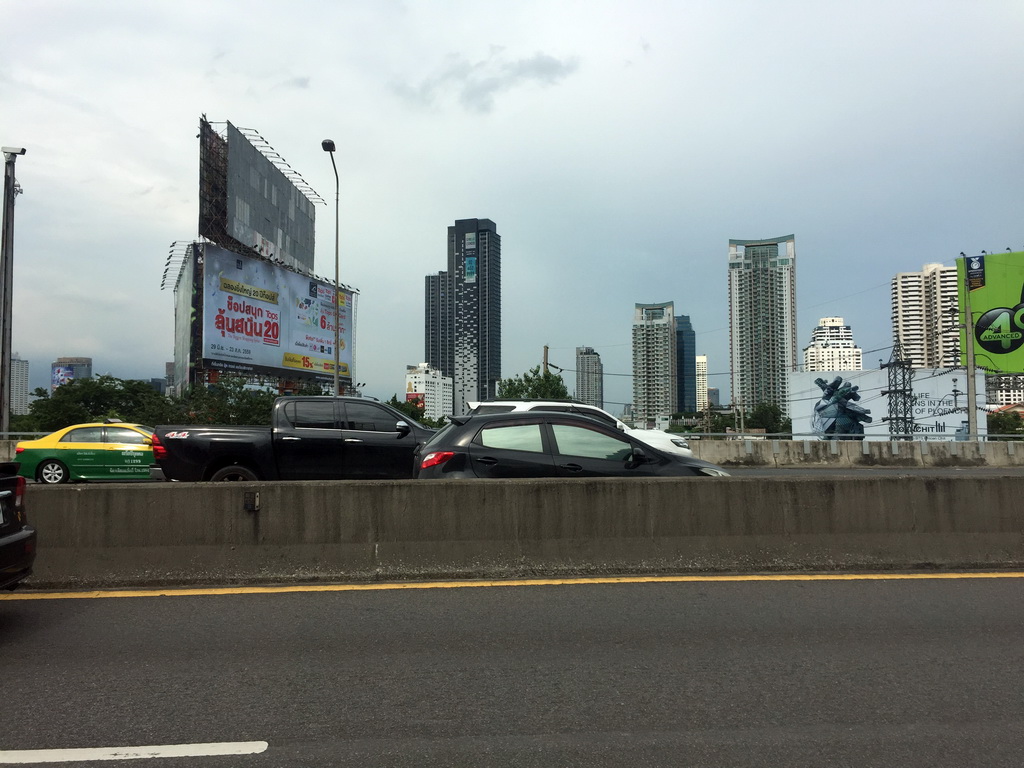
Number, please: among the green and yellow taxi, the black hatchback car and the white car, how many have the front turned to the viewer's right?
3

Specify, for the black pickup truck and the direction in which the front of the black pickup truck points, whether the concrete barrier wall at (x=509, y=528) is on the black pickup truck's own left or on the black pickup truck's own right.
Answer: on the black pickup truck's own right

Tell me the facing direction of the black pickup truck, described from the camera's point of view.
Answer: facing to the right of the viewer

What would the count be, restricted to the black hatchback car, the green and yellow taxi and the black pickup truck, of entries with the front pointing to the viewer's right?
3

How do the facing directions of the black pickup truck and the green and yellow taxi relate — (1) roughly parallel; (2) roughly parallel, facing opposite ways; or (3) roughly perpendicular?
roughly parallel

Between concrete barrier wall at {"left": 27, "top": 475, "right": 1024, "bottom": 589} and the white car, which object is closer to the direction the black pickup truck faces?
the white car

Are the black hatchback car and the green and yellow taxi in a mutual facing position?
no

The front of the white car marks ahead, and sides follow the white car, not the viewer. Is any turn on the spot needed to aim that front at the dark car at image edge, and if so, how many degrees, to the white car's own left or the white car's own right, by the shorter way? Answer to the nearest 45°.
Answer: approximately 90° to the white car's own right

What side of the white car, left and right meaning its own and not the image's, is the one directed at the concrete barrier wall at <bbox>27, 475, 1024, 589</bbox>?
right

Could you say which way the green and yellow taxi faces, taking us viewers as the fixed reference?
facing to the right of the viewer

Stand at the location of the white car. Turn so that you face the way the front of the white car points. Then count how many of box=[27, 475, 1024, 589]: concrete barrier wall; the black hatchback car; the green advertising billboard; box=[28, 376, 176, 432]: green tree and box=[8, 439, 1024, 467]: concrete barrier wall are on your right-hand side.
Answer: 2

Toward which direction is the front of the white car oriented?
to the viewer's right

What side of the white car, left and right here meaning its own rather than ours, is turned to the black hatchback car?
right

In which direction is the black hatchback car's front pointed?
to the viewer's right

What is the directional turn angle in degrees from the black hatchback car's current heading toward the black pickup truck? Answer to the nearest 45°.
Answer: approximately 135° to its left
